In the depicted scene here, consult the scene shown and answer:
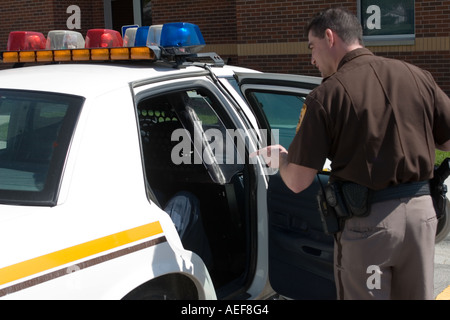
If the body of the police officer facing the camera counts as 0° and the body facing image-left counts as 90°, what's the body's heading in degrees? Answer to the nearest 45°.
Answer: approximately 135°

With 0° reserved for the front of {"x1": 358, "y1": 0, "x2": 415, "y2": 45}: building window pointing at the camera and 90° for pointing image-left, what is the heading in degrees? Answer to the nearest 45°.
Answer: approximately 0°

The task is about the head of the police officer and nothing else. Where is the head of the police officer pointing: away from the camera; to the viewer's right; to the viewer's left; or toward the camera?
to the viewer's left

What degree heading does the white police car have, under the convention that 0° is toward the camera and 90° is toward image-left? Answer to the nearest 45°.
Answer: approximately 225°

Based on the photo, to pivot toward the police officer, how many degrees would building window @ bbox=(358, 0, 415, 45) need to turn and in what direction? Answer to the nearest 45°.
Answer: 0° — it already faces them

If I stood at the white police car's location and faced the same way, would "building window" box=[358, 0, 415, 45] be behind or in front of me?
in front

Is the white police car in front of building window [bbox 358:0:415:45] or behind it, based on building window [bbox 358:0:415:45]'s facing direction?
in front

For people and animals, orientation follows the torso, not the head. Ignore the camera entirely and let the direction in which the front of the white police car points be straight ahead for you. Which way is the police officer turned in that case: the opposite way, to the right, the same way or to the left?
to the left

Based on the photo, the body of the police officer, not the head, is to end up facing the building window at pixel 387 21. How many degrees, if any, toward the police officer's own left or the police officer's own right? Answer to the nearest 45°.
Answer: approximately 45° to the police officer's own right
